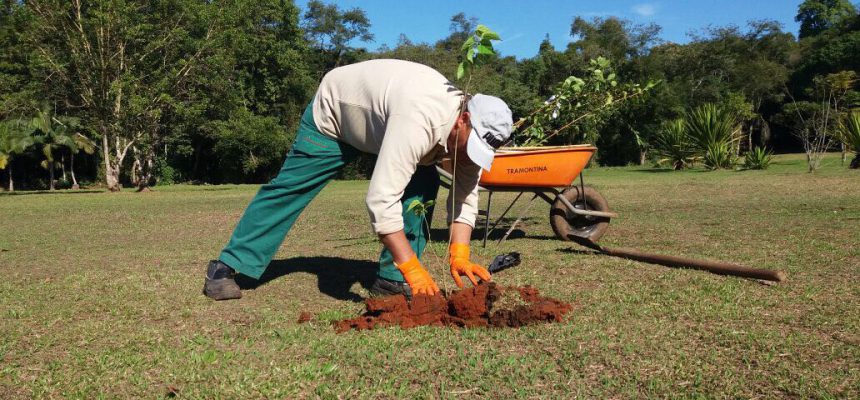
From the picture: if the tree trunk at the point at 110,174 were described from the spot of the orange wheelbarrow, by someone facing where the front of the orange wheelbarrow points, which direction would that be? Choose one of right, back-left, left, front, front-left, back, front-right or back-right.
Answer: back-left

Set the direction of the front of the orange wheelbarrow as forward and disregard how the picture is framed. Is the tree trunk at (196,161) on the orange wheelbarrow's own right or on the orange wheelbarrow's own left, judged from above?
on the orange wheelbarrow's own left

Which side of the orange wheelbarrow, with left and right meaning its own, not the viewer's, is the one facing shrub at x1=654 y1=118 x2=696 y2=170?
left

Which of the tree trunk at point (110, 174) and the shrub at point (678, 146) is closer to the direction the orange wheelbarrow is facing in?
the shrub

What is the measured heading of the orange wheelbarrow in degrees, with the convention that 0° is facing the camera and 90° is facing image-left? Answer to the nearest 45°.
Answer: approximately 270°

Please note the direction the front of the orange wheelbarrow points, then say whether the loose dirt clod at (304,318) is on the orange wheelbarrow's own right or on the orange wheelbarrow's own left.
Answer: on the orange wheelbarrow's own right

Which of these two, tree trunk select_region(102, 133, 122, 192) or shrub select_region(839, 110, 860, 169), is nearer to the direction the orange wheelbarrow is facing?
the shrub

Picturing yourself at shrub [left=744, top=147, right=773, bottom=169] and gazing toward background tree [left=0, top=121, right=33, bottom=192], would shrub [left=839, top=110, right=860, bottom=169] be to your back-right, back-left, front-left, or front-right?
back-left

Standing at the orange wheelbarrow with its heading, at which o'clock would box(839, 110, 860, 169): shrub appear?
The shrub is roughly at 10 o'clock from the orange wheelbarrow.
